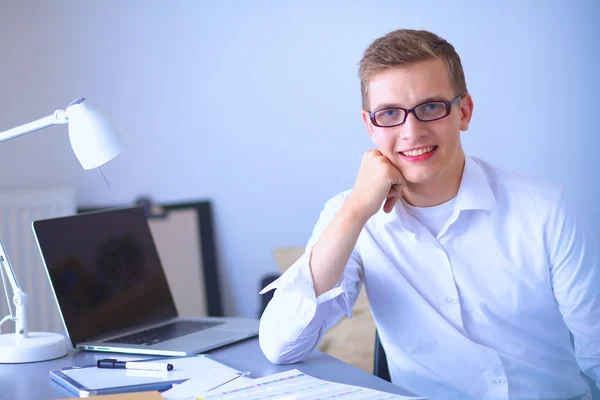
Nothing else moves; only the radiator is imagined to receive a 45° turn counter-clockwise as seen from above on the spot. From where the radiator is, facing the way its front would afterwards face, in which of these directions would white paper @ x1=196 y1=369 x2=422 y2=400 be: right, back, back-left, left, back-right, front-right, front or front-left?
front-right

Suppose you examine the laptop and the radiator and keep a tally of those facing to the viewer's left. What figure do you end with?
0

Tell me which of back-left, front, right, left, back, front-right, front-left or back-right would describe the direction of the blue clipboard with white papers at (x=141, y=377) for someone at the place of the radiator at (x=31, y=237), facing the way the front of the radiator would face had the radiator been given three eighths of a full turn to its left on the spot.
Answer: back-right

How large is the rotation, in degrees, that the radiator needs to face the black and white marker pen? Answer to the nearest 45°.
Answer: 0° — it already faces it

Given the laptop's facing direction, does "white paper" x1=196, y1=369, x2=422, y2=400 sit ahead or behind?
ahead

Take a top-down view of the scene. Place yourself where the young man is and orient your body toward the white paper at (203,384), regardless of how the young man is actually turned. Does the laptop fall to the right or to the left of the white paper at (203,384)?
right

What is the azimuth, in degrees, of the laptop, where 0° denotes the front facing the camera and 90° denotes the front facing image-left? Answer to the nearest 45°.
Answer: approximately 315°

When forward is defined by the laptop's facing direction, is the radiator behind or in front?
behind

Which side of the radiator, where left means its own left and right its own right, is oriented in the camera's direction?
front

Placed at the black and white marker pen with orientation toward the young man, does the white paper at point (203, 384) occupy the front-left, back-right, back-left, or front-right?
front-right

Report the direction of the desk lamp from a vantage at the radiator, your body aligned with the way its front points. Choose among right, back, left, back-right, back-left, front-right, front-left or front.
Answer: front

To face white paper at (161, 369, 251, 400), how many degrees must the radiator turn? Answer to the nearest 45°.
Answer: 0° — it already faces it

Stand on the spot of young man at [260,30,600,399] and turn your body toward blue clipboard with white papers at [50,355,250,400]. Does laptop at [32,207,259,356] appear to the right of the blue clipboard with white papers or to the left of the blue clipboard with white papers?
right
